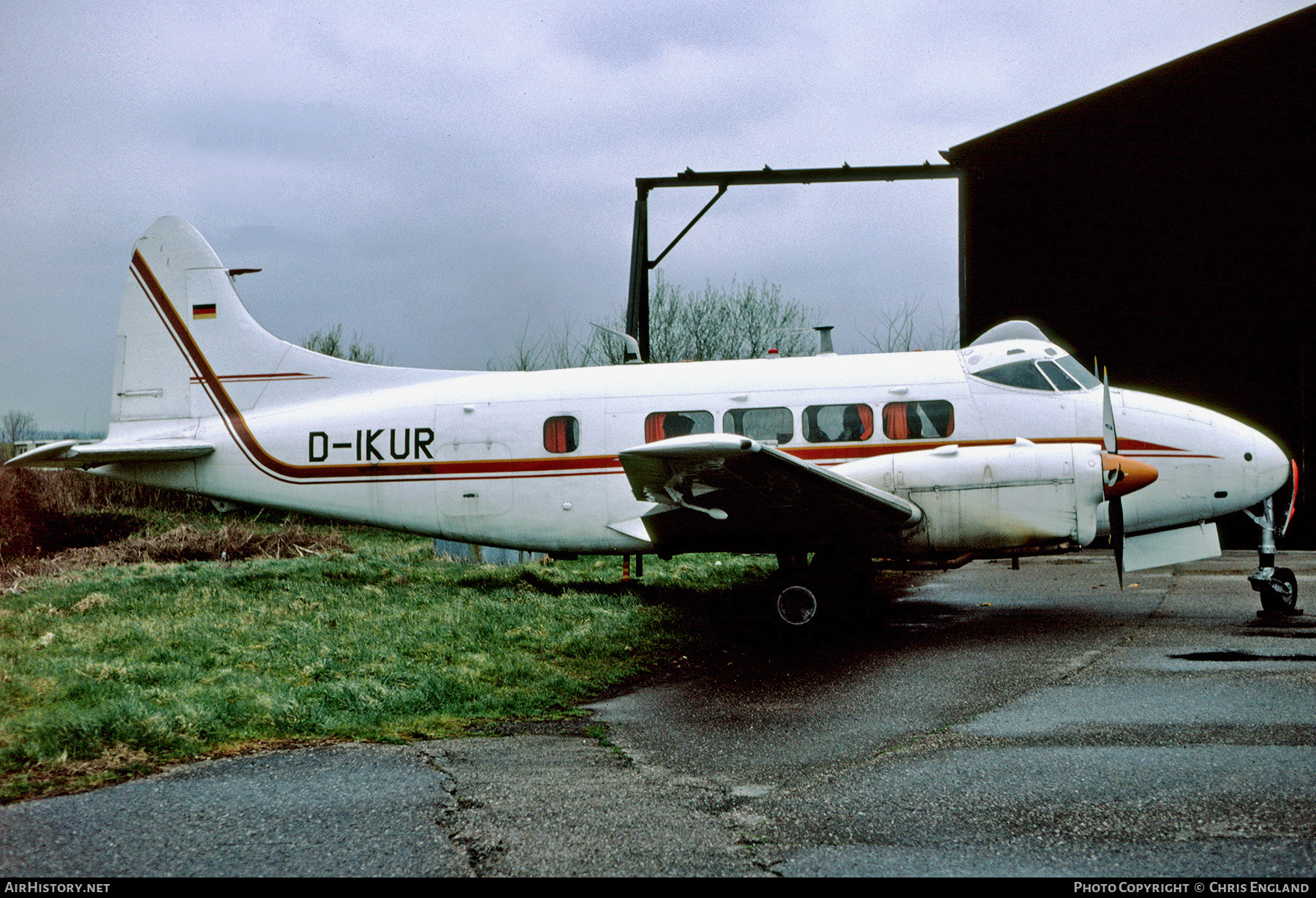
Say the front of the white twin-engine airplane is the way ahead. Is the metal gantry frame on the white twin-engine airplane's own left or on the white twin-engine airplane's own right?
on the white twin-engine airplane's own left

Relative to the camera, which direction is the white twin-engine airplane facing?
to the viewer's right

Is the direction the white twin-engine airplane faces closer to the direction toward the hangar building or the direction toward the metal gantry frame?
the hangar building

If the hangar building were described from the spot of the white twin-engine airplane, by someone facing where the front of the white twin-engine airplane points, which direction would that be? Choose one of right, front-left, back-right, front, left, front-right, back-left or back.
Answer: front-left
